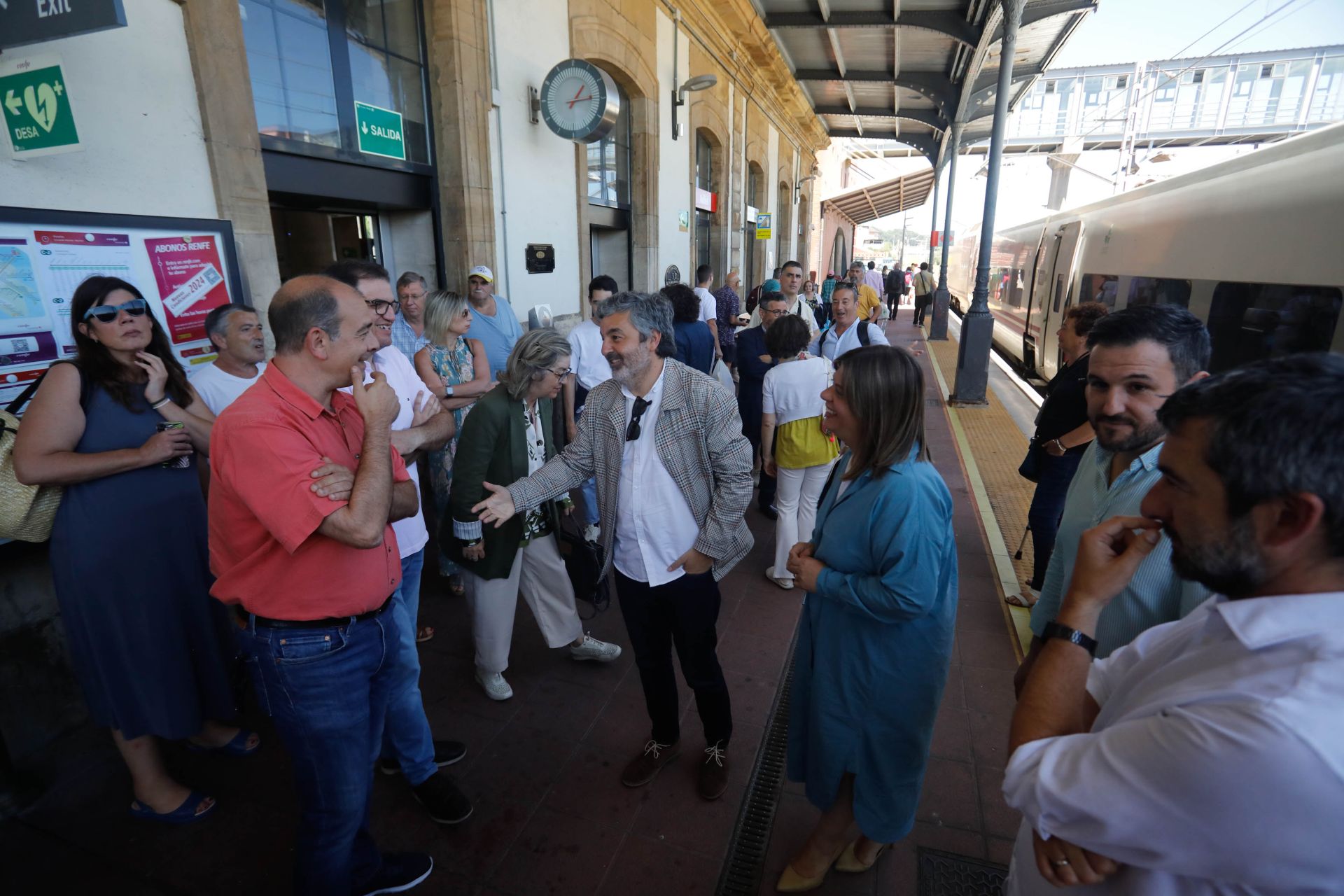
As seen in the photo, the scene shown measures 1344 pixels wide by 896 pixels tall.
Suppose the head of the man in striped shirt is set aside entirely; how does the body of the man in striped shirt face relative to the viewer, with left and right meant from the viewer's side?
facing the viewer and to the left of the viewer

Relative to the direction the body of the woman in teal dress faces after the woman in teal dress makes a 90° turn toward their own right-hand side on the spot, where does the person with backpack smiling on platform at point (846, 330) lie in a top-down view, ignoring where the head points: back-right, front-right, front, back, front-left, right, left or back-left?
front

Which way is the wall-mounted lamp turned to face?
to the viewer's right

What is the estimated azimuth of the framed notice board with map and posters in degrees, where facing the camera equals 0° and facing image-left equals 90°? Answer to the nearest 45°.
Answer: approximately 315°

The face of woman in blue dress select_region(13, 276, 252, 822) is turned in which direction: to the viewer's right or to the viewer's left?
to the viewer's right

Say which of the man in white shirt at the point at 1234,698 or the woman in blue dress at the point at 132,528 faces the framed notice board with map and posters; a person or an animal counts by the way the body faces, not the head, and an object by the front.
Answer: the man in white shirt

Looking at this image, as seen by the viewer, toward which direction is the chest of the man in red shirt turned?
to the viewer's right

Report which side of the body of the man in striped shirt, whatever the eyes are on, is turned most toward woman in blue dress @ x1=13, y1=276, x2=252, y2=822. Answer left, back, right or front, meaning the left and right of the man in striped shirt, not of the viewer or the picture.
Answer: front

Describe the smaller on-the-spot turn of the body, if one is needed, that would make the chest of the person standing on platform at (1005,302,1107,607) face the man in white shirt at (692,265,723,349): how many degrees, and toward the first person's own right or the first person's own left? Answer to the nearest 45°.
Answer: approximately 45° to the first person's own right

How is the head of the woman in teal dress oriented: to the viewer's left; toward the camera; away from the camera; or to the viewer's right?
to the viewer's left

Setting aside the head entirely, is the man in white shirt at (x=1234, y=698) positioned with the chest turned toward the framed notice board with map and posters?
yes

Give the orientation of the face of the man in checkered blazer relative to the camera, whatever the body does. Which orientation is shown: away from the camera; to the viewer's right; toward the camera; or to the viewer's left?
to the viewer's left

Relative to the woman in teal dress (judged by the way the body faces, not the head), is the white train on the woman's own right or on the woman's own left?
on the woman's own right

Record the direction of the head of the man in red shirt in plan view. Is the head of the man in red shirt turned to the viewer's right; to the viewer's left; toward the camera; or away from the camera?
to the viewer's right

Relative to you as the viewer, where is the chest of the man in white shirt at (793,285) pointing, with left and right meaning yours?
facing the viewer

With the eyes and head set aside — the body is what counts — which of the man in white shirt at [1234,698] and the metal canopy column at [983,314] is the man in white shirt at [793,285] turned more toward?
the man in white shirt
